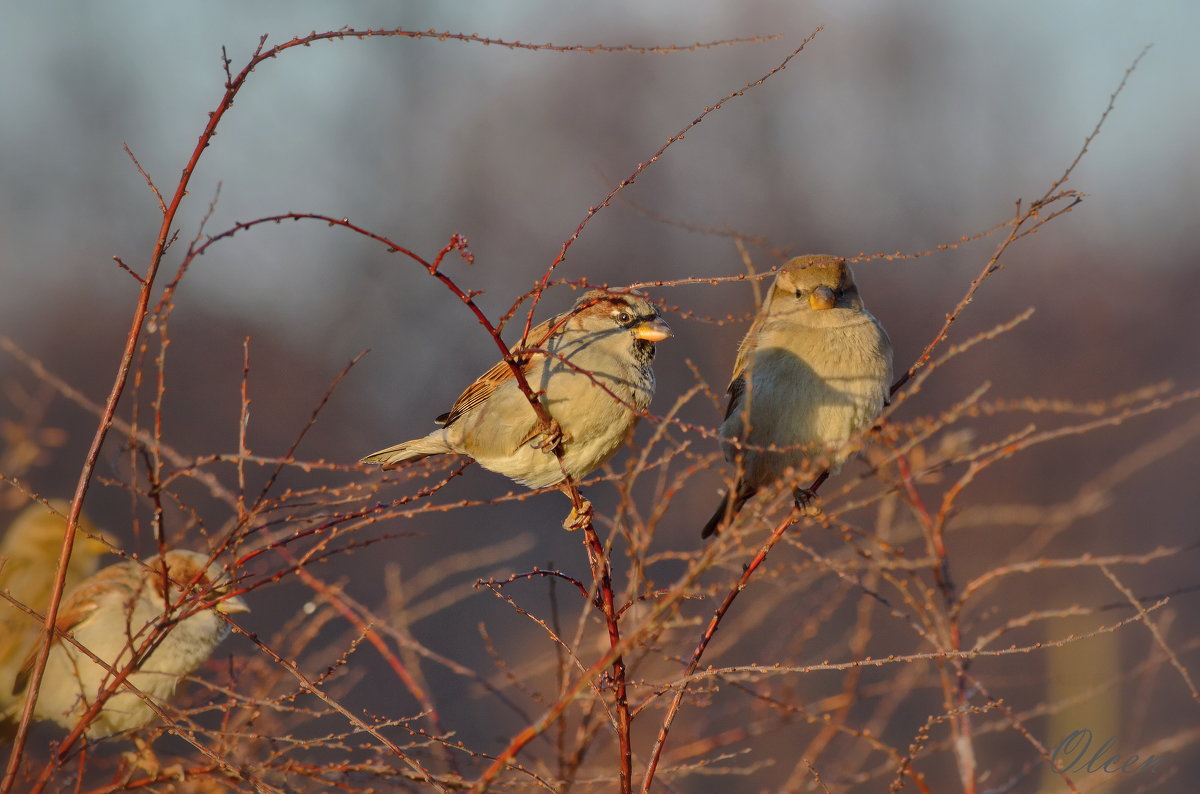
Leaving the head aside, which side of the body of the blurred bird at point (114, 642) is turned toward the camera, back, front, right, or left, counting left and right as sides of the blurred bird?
right

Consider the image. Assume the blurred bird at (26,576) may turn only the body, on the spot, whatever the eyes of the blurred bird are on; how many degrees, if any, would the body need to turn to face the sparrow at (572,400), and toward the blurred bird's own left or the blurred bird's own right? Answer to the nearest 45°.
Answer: approximately 45° to the blurred bird's own right

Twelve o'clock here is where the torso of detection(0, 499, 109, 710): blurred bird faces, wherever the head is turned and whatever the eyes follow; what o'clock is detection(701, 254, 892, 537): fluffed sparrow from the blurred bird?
The fluffed sparrow is roughly at 1 o'clock from the blurred bird.

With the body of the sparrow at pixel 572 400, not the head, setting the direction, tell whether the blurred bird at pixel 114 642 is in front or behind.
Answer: behind

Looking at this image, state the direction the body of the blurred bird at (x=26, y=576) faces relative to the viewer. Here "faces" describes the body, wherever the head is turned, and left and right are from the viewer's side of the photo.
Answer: facing to the right of the viewer

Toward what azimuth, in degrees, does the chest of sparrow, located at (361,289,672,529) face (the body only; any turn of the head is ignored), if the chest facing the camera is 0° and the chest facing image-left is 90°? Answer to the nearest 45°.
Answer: approximately 270°

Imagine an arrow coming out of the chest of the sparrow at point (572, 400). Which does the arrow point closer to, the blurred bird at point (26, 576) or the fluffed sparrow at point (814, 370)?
the fluffed sparrow
